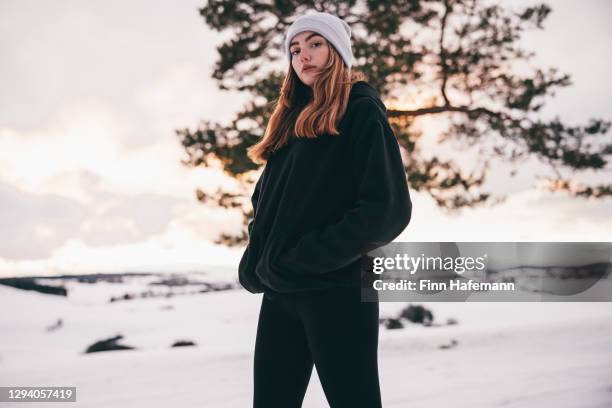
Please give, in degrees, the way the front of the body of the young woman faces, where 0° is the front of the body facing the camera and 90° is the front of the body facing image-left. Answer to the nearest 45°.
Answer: approximately 45°
